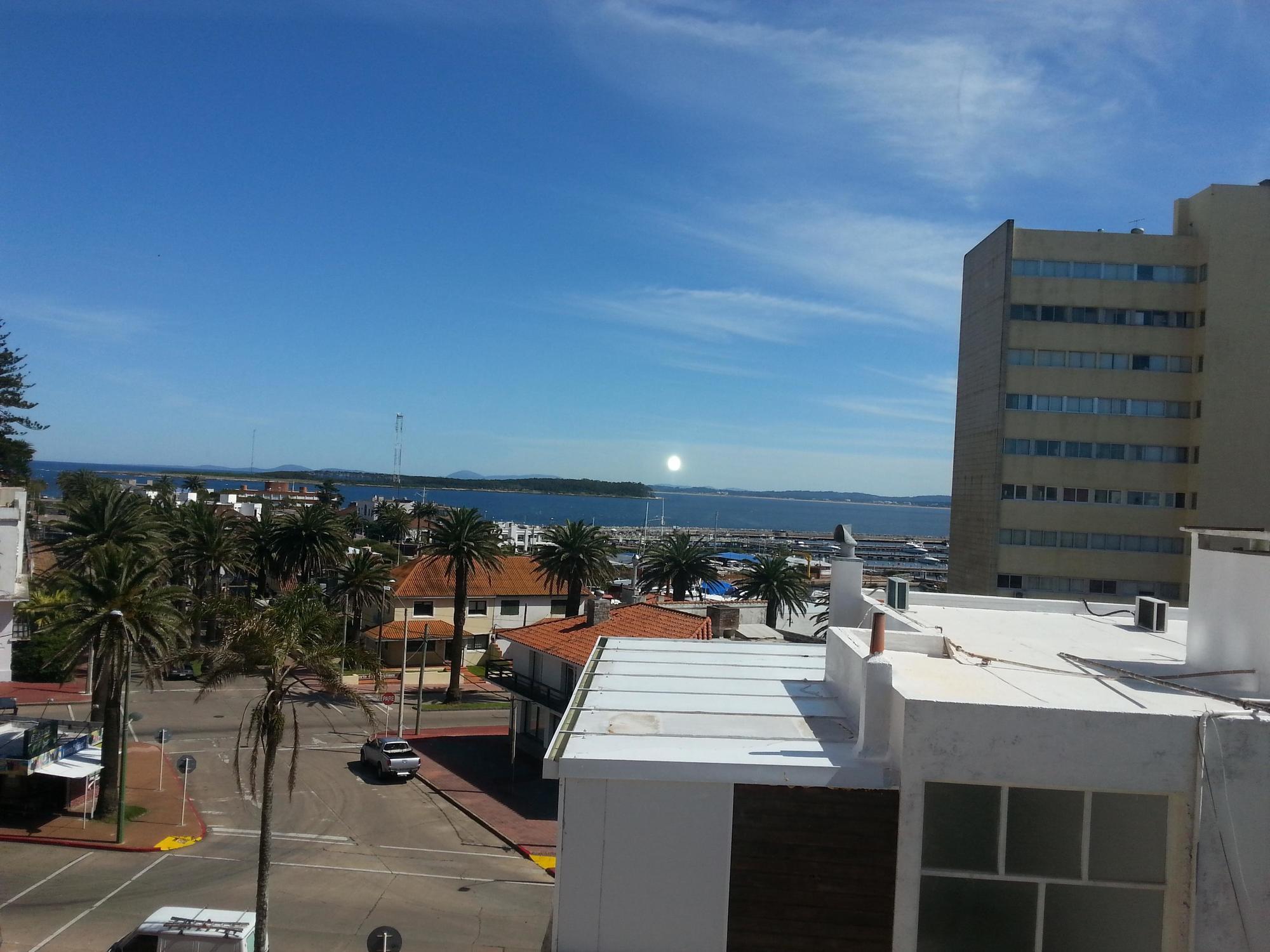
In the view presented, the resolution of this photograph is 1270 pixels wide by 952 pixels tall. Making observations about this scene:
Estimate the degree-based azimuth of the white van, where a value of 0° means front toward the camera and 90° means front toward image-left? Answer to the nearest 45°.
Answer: approximately 90°

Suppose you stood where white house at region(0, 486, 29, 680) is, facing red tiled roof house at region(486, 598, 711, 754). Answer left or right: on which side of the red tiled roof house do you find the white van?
right

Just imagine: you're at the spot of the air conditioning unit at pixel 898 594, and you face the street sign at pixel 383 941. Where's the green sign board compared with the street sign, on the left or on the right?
right

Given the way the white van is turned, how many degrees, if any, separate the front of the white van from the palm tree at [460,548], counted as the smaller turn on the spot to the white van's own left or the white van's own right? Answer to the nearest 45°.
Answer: approximately 90° to the white van's own right
